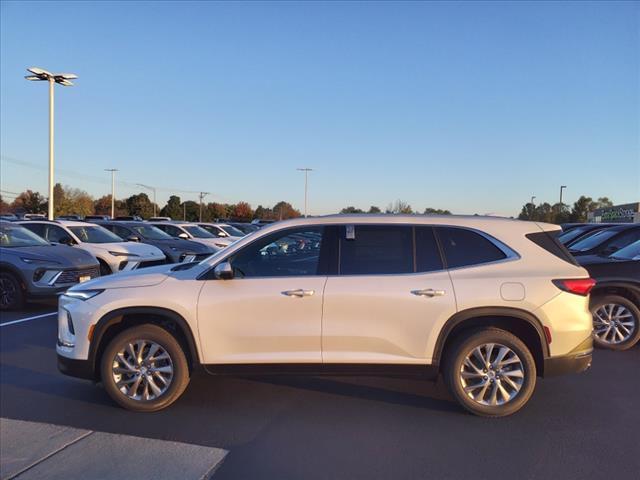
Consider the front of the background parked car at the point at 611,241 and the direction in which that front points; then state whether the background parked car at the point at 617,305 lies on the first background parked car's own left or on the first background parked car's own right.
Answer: on the first background parked car's own left

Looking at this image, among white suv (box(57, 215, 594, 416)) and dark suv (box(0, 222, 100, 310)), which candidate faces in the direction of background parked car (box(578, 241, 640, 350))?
the dark suv

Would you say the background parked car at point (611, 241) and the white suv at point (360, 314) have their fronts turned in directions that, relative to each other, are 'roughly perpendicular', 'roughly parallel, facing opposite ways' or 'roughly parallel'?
roughly parallel

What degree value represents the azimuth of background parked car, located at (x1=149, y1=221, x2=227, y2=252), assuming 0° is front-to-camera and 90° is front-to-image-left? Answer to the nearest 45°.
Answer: approximately 315°

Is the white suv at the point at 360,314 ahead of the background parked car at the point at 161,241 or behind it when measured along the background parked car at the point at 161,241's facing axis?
ahead

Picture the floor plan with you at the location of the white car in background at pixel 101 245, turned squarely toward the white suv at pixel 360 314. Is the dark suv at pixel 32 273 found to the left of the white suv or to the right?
right

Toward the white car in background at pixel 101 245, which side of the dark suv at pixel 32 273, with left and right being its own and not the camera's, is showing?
left

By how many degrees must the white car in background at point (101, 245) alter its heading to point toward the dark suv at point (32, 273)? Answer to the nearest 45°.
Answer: approximately 90° to its right

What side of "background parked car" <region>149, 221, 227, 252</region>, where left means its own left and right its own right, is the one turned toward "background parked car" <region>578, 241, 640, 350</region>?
front

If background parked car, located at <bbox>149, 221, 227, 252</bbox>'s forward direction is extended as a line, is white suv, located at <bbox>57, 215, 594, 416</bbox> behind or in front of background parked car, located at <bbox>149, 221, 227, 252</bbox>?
in front

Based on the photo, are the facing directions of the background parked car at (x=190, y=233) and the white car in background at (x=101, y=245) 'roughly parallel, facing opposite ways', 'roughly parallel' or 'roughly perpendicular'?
roughly parallel

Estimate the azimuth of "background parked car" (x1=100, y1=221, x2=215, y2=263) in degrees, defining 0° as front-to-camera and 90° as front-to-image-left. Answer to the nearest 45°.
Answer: approximately 315°

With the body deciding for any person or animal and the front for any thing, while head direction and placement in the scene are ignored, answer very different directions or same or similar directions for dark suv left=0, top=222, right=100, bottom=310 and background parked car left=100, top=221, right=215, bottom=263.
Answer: same or similar directions

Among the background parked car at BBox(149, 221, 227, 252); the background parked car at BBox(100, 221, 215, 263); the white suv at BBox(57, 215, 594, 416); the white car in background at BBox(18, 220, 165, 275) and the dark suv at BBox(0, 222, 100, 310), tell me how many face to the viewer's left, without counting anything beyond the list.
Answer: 1

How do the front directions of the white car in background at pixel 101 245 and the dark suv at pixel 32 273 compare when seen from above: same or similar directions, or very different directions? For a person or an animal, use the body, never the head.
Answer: same or similar directions
